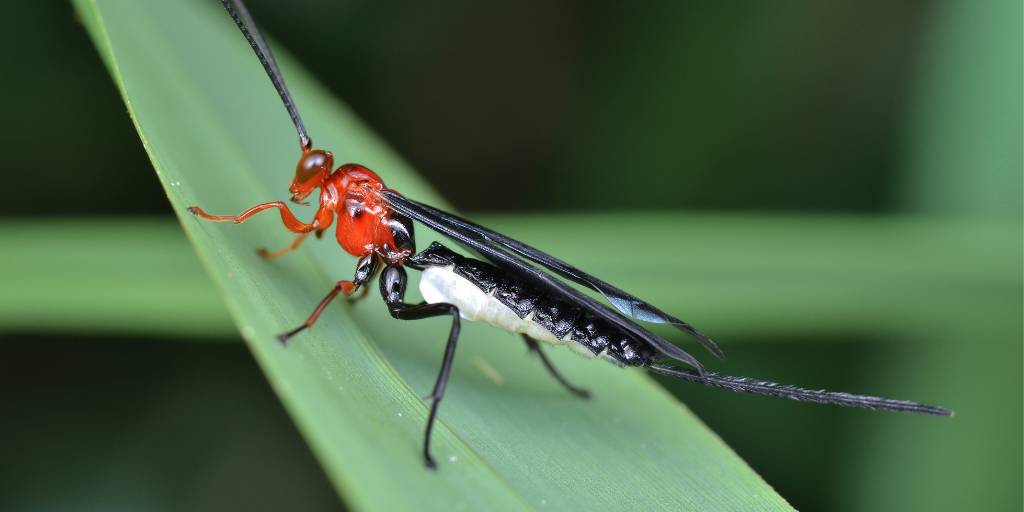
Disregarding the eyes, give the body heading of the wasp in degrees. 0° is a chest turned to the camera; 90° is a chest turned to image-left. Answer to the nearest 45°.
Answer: approximately 90°
